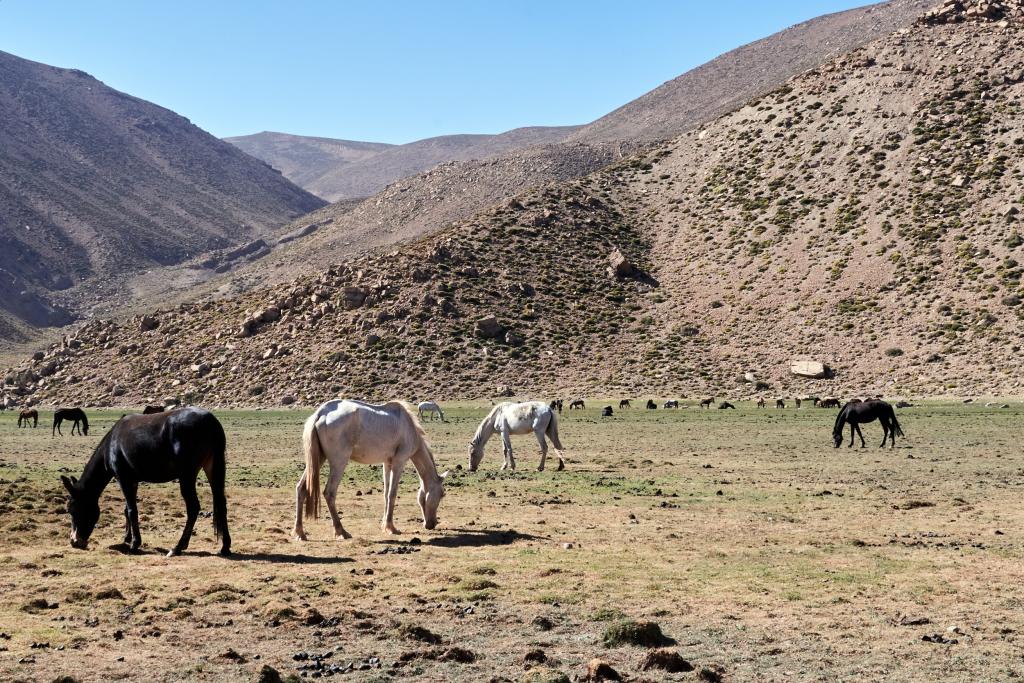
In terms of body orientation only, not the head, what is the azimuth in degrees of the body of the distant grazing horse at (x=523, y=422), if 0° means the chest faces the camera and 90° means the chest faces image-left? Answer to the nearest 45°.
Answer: approximately 90°

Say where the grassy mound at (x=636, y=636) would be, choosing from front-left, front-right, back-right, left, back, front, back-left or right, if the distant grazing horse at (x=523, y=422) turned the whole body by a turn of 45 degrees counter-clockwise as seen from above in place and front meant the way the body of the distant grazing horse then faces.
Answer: front-left

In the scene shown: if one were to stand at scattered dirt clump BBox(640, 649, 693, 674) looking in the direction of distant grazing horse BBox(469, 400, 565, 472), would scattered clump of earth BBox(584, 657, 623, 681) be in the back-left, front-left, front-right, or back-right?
back-left

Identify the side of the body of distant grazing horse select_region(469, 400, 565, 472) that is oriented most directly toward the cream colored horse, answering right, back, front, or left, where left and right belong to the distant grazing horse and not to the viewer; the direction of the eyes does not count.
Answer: left

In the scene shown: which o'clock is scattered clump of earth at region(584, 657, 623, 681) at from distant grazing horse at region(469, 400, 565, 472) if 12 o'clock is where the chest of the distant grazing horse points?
The scattered clump of earth is roughly at 9 o'clock from the distant grazing horse.

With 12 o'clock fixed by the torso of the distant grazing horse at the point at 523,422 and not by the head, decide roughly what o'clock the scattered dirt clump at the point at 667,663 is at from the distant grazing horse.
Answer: The scattered dirt clump is roughly at 9 o'clock from the distant grazing horse.
